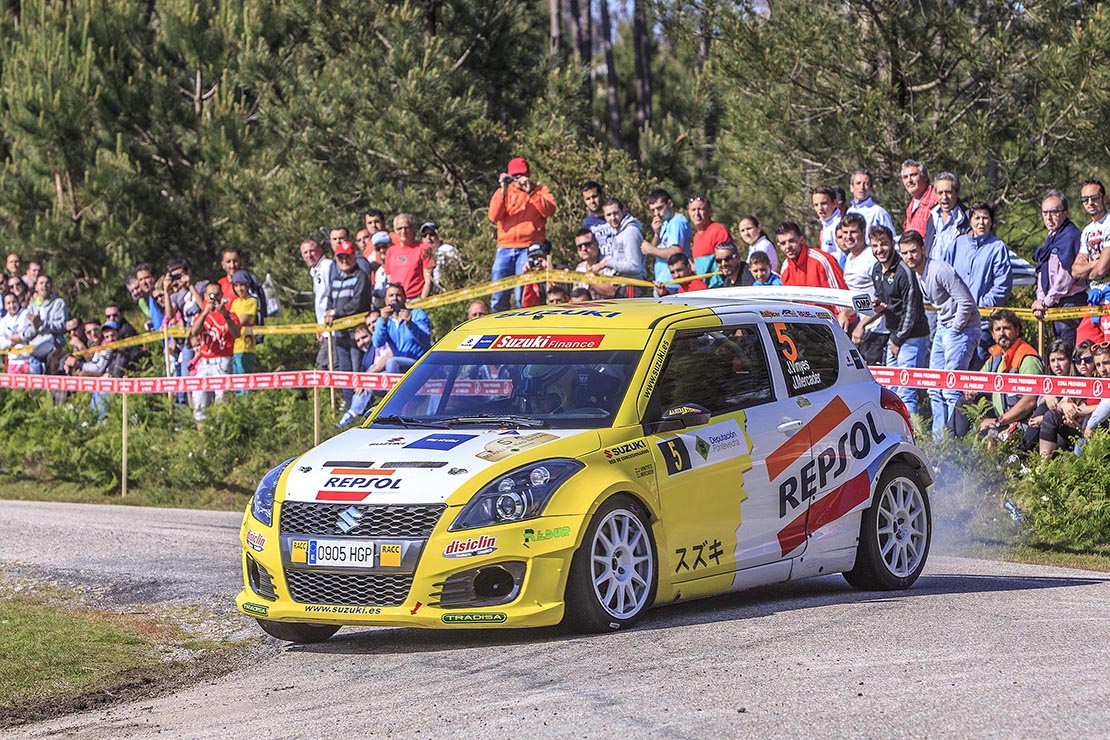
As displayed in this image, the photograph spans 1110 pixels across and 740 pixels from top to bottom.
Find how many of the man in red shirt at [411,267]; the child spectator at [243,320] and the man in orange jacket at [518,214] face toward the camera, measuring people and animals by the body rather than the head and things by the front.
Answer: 3

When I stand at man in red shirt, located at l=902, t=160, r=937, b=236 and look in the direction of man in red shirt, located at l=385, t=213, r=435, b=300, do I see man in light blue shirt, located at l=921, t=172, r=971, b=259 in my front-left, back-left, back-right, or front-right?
back-left

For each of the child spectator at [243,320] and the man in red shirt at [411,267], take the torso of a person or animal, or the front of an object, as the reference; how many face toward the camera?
2

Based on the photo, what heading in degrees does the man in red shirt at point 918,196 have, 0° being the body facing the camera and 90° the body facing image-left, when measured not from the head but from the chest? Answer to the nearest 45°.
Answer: approximately 45°

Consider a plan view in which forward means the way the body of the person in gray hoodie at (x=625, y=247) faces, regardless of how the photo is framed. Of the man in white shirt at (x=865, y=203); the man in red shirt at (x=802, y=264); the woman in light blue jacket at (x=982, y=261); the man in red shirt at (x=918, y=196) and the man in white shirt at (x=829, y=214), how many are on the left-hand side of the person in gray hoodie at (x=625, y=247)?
5

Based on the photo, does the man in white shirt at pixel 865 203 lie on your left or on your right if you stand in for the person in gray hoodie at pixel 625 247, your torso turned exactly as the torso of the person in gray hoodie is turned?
on your left

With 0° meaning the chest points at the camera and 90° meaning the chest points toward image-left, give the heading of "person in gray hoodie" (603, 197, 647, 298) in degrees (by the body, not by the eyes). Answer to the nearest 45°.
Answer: approximately 45°

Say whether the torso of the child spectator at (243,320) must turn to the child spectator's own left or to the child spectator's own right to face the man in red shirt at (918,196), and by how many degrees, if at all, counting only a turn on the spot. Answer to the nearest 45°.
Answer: approximately 45° to the child spectator's own left

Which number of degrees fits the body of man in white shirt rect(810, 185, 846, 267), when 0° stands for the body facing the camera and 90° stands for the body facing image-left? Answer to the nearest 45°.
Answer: approximately 45°

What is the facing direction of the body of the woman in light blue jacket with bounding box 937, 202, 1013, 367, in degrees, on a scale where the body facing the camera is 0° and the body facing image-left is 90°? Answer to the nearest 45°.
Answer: approximately 45°
